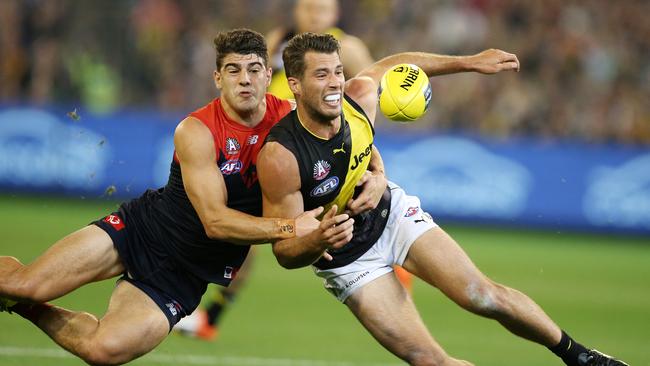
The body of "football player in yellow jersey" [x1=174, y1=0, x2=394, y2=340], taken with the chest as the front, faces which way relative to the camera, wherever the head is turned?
toward the camera

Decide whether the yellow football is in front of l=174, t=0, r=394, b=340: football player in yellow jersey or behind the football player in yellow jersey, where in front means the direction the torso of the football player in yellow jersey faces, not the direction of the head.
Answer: in front

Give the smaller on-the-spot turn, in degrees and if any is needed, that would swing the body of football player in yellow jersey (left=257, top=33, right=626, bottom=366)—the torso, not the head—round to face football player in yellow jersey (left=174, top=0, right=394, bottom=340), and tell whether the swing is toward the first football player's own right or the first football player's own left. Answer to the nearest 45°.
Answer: approximately 180°

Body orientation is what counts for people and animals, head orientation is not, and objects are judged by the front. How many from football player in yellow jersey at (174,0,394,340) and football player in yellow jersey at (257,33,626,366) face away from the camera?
0

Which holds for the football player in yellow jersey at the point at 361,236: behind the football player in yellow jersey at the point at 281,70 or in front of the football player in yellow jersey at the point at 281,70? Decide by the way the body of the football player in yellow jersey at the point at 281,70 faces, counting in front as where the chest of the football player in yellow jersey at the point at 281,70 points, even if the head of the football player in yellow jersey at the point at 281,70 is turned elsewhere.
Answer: in front
